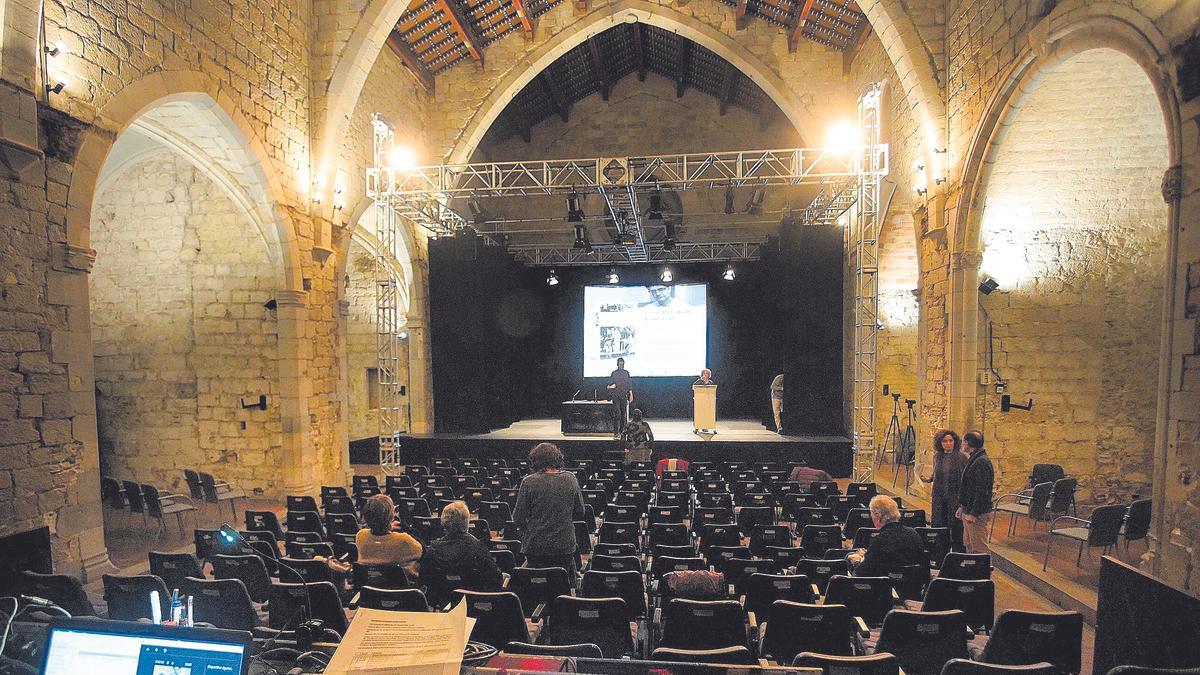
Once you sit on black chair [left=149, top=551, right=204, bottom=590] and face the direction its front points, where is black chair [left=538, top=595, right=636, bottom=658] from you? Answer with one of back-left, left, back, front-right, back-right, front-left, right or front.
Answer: right

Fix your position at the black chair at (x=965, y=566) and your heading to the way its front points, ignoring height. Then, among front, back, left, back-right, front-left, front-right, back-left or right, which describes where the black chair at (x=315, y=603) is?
back-left

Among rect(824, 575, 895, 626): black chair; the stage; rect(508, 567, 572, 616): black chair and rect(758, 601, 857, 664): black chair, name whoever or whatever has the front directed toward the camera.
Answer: the stage

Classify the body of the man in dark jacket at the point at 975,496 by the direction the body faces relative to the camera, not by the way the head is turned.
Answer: to the viewer's left

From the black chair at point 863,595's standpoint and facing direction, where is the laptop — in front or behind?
behind

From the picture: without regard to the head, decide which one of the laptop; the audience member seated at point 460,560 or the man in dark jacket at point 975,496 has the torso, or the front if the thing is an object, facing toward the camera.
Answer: the laptop

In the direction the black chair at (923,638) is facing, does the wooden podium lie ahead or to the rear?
ahead

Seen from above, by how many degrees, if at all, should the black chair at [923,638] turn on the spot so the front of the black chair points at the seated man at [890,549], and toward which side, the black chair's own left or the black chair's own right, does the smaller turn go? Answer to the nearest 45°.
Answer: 0° — it already faces them

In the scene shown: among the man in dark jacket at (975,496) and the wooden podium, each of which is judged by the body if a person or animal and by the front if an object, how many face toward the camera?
1

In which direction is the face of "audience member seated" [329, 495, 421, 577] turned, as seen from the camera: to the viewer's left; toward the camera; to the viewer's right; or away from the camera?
away from the camera

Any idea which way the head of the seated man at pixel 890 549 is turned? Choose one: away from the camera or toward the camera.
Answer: away from the camera

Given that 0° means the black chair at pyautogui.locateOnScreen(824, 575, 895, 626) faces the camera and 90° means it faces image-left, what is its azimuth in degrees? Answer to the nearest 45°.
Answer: approximately 180°

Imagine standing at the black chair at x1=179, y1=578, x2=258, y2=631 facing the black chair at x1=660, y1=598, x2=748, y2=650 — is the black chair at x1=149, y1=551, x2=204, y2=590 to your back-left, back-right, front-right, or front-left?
back-left
